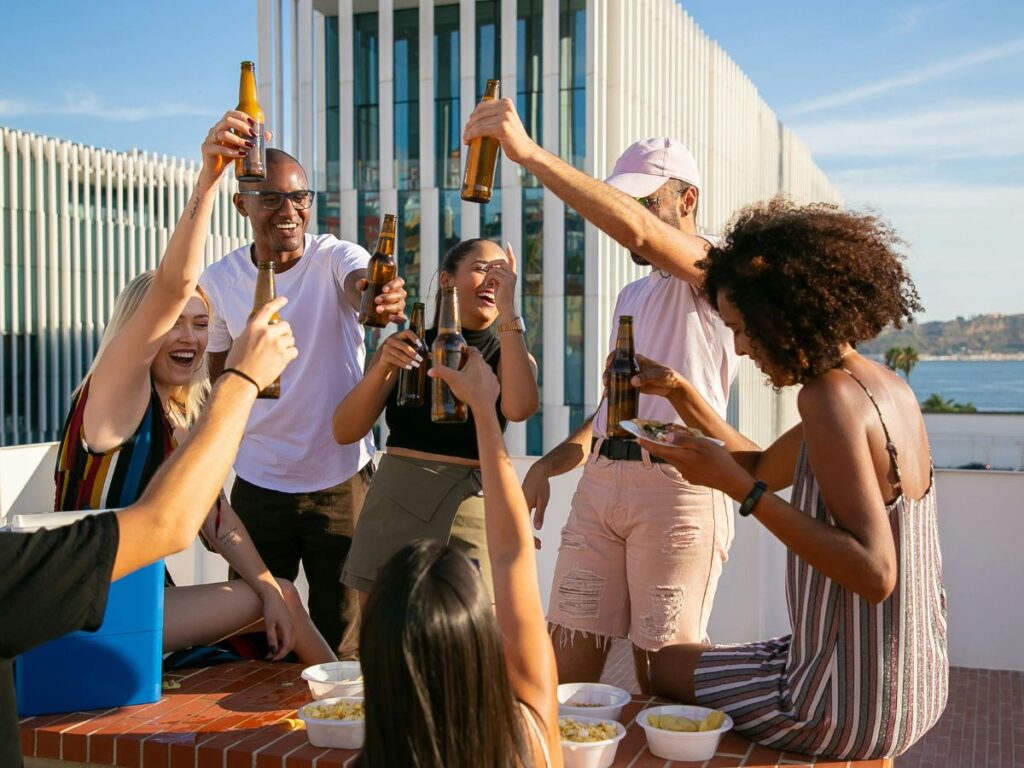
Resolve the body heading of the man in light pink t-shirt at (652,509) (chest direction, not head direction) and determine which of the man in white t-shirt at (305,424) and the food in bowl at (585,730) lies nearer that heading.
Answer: the food in bowl

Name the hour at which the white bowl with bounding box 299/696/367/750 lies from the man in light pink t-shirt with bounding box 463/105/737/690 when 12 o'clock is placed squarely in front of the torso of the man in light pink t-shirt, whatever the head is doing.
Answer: The white bowl is roughly at 12 o'clock from the man in light pink t-shirt.

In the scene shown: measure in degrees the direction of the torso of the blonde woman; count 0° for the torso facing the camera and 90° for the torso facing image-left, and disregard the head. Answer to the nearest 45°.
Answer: approximately 315°

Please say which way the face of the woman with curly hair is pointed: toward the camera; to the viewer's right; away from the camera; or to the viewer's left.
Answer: to the viewer's left

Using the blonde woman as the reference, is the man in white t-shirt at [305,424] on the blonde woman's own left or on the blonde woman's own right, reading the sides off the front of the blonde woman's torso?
on the blonde woman's own left

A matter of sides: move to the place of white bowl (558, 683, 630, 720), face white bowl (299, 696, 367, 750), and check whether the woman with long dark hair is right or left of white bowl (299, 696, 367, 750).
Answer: left

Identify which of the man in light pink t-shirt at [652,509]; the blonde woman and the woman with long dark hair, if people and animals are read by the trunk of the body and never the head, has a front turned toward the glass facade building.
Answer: the woman with long dark hair

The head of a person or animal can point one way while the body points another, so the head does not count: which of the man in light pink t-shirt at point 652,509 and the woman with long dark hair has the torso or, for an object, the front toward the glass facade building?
the woman with long dark hair

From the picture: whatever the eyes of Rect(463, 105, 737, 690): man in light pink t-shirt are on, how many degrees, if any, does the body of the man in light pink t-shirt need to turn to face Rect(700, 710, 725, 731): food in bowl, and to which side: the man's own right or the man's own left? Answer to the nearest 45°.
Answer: approximately 45° to the man's own left

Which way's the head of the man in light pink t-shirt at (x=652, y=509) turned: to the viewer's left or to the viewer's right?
to the viewer's left

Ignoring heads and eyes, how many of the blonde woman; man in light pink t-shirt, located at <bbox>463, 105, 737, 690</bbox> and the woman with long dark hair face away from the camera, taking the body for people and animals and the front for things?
1

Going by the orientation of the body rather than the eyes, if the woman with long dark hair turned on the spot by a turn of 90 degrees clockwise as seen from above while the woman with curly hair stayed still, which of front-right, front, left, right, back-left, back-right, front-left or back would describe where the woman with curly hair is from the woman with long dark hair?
front-left

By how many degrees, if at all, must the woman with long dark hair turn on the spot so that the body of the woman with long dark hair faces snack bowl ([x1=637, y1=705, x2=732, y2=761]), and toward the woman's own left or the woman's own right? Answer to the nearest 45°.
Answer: approximately 45° to the woman's own right

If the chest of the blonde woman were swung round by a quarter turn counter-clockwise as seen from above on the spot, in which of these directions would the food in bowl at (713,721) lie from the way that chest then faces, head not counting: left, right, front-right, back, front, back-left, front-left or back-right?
right

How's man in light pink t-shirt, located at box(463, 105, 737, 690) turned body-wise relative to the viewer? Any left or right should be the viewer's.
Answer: facing the viewer and to the left of the viewer

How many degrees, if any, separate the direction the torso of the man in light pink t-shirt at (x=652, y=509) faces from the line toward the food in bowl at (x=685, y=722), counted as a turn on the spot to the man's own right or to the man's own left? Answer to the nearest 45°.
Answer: approximately 45° to the man's own left

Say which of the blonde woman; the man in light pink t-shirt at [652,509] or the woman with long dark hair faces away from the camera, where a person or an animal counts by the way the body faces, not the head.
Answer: the woman with long dark hair

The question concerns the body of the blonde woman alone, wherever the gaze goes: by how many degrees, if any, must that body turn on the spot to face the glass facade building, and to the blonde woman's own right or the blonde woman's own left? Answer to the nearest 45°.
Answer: approximately 135° to the blonde woman's own left

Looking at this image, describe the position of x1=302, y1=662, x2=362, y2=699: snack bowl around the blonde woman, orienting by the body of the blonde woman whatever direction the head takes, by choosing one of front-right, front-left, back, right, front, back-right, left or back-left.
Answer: front

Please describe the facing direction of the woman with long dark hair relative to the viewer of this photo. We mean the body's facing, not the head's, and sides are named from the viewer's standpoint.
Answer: facing away from the viewer

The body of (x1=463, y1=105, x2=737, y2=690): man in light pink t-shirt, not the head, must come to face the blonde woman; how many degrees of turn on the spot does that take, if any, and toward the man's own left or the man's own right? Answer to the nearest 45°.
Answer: approximately 45° to the man's own right

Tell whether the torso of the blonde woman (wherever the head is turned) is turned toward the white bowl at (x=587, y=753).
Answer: yes
